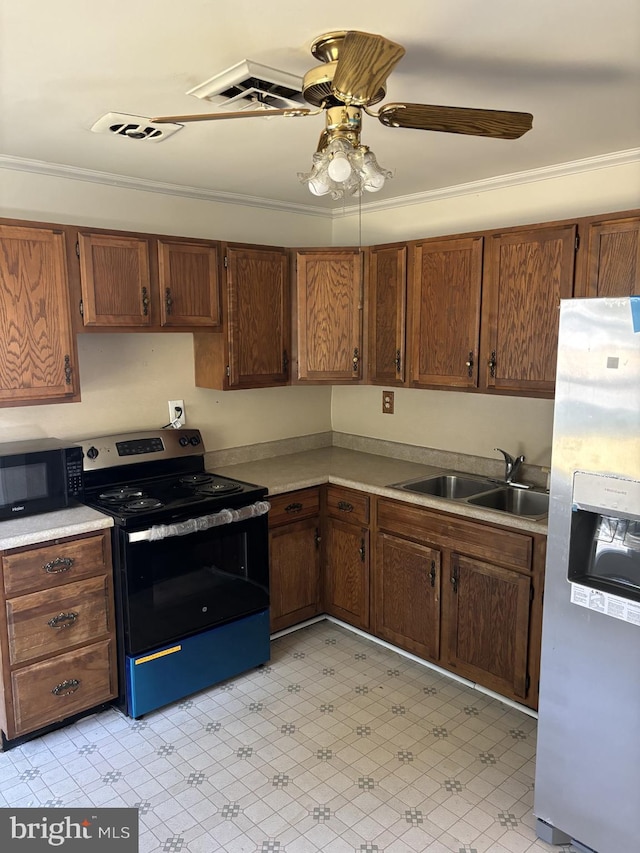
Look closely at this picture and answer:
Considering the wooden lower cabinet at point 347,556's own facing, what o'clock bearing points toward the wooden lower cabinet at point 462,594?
the wooden lower cabinet at point 462,594 is roughly at 9 o'clock from the wooden lower cabinet at point 347,556.

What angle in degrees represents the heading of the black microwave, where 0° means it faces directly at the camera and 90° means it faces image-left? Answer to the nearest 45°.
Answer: approximately 315°

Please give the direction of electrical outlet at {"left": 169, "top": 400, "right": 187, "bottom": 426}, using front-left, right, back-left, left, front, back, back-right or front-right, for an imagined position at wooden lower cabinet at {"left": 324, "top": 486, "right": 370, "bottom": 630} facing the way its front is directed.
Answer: front-right

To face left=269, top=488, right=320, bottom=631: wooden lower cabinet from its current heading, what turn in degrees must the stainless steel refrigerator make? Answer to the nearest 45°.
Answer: approximately 90° to its right

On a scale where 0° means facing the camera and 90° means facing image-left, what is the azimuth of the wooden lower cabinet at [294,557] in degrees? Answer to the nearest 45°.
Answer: approximately 315°

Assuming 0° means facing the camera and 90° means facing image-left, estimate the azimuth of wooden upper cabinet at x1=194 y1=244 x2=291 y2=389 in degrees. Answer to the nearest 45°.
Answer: approximately 315°

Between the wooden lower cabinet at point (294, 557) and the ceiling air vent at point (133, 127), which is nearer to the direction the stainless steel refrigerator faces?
the ceiling air vent
